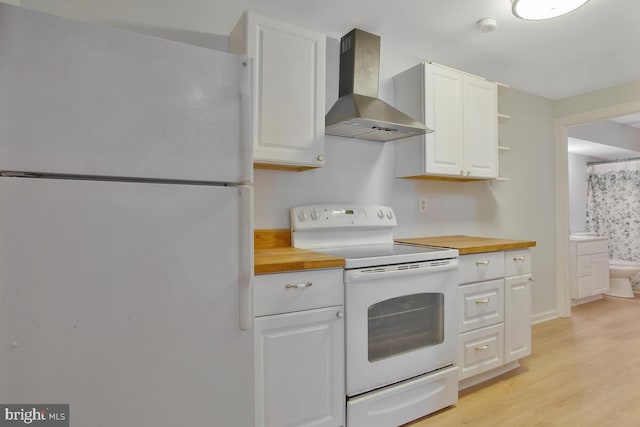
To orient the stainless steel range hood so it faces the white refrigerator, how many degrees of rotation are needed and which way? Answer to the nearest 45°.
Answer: approximately 90° to its right

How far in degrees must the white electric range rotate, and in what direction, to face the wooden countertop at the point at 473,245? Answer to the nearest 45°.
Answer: approximately 90° to its left

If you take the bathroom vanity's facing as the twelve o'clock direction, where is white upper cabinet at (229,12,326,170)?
The white upper cabinet is roughly at 2 o'clock from the bathroom vanity.

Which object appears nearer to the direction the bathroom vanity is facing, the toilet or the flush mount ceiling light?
the flush mount ceiling light

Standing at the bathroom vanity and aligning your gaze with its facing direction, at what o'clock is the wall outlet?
The wall outlet is roughly at 2 o'clock from the bathroom vanity.
